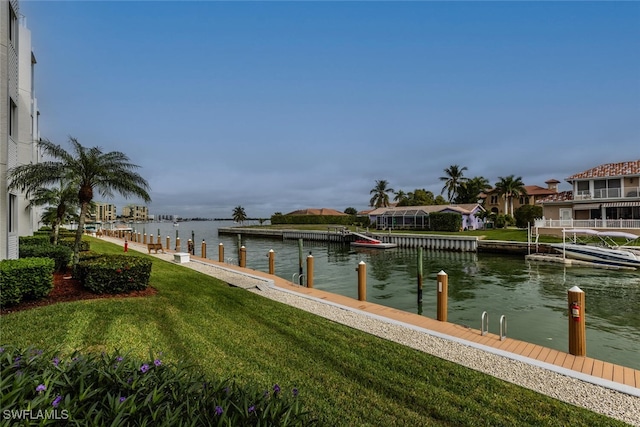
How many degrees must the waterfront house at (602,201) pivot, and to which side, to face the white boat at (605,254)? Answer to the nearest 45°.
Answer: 0° — it already faces it

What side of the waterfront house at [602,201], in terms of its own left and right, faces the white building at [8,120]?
front

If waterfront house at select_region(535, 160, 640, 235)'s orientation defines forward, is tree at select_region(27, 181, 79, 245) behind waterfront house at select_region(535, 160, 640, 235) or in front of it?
in front

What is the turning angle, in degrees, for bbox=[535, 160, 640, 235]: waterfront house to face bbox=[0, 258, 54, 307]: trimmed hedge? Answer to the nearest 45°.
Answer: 0° — it already faces it

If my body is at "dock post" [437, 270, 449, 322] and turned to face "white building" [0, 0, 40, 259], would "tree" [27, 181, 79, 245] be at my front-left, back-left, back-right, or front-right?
front-right

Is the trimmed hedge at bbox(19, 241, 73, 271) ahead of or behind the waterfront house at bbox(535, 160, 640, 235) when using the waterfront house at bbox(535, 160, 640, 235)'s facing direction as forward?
ahead

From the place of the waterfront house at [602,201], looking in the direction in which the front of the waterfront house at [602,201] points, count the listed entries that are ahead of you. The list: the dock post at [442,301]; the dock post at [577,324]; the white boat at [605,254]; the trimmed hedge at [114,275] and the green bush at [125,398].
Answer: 5

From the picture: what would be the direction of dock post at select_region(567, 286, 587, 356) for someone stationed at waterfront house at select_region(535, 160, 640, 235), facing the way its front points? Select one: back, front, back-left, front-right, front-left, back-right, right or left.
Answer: front

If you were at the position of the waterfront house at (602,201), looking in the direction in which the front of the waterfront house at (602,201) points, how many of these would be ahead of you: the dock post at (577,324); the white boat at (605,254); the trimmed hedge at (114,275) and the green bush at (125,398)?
4

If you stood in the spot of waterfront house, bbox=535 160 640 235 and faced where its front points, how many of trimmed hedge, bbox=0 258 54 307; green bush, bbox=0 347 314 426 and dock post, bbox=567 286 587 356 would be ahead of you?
3

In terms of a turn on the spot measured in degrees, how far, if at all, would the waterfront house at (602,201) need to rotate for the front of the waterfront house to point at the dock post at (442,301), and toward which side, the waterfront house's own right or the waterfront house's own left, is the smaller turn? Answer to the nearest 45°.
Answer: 0° — it already faces it

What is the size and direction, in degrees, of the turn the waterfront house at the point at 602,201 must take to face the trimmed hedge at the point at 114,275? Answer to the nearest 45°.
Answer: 0° — it already faces it

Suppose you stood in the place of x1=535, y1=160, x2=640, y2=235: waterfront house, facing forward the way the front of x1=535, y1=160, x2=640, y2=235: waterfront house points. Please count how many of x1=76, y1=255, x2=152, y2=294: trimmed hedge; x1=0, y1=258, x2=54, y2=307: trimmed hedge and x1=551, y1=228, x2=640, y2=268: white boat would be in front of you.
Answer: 3

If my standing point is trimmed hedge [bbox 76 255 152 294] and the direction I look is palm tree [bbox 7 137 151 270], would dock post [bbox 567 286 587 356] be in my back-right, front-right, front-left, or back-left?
back-right

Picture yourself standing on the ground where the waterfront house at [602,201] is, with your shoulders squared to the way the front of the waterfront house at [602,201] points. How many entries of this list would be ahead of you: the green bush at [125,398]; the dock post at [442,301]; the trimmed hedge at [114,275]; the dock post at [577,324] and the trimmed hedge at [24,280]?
5

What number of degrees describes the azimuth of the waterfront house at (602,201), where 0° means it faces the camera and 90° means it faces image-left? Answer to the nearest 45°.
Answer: approximately 0°
